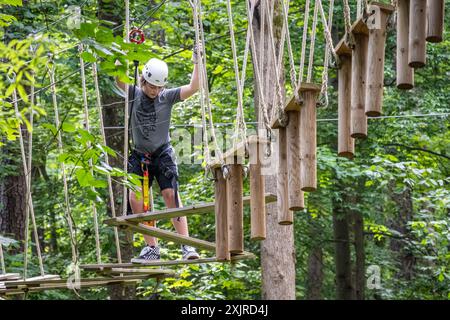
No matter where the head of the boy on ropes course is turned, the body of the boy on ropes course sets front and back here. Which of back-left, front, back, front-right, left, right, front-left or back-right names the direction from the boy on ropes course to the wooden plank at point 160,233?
front

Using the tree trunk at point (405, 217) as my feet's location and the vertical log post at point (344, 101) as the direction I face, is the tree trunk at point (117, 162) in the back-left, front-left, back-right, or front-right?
front-right

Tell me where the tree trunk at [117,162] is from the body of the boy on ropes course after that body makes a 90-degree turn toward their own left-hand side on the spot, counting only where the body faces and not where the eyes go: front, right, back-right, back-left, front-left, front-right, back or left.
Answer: left

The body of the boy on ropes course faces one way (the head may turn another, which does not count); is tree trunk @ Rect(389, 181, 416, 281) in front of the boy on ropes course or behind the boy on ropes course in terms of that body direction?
behind

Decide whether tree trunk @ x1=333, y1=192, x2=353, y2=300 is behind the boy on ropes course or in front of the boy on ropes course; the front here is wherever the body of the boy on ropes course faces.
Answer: behind

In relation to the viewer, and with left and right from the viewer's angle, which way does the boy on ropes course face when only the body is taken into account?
facing the viewer

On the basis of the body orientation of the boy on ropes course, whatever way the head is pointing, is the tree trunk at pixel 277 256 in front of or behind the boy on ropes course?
behind

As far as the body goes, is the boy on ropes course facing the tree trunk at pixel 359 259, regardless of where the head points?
no

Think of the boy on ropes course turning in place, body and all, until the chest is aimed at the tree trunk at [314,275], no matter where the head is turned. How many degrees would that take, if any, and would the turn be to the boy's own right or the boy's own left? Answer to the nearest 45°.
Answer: approximately 180°
